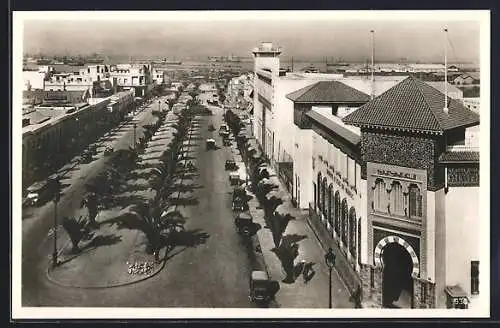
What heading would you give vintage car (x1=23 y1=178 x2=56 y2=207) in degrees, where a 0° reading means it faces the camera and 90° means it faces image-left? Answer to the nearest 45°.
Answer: approximately 45°

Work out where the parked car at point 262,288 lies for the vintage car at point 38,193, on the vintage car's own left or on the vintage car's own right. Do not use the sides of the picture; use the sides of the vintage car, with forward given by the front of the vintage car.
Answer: on the vintage car's own left

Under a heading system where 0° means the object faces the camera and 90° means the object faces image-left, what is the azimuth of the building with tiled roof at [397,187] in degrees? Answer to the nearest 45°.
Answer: approximately 0°

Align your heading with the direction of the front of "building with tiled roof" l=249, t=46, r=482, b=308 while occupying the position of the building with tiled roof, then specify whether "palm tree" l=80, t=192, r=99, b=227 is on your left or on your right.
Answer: on your right

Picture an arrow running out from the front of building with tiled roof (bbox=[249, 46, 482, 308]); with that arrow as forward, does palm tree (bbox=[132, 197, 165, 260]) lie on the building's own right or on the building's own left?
on the building's own right
